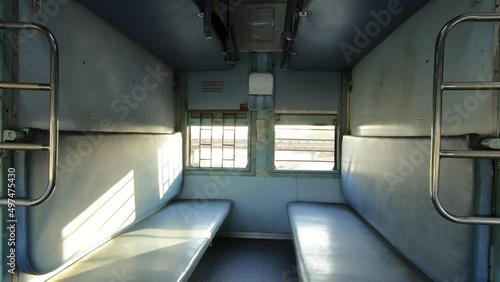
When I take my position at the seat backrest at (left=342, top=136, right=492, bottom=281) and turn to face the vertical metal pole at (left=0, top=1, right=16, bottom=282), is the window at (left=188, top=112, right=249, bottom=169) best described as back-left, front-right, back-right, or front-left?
front-right

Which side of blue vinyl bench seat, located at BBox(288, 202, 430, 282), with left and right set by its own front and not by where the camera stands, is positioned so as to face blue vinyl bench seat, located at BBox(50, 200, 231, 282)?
front

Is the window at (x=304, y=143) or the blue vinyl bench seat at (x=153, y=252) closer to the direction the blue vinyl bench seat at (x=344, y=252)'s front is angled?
the blue vinyl bench seat

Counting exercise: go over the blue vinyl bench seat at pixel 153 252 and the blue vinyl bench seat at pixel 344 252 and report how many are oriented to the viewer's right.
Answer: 1

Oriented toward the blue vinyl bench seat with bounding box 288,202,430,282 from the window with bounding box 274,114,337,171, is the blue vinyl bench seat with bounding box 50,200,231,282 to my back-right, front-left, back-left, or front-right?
front-right

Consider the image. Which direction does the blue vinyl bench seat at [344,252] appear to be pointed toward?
to the viewer's left

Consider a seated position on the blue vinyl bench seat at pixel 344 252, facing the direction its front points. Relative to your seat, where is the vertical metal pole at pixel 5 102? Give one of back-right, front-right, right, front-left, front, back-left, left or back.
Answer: front-left

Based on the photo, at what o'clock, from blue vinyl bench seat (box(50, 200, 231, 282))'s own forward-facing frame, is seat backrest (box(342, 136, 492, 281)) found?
The seat backrest is roughly at 1 o'clock from the blue vinyl bench seat.

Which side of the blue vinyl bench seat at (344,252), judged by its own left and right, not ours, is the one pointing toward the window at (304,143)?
right

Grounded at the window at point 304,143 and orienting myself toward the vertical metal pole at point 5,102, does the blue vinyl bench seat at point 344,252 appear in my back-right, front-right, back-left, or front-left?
front-left

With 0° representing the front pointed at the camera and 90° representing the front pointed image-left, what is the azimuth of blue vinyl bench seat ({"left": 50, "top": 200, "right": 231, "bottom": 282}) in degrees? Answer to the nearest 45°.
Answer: approximately 270°

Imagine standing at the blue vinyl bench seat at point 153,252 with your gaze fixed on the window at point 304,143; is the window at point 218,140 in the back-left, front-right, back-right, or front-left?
front-left

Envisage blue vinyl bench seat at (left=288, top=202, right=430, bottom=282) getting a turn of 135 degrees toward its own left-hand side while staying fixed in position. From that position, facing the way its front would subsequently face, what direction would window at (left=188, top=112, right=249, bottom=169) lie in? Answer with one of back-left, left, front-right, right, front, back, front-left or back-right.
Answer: back
